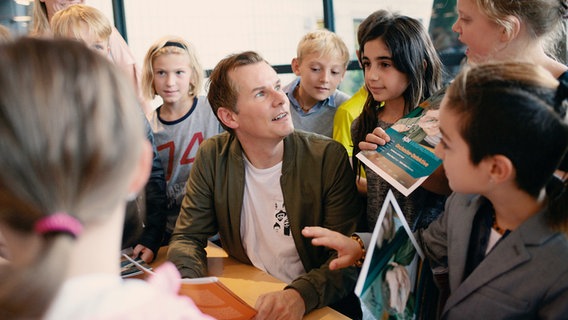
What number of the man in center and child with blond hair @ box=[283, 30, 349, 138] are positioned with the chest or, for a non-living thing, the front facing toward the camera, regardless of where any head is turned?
2

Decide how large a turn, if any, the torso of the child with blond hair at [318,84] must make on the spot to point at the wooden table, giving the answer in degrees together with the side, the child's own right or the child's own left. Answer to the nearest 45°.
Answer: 0° — they already face it

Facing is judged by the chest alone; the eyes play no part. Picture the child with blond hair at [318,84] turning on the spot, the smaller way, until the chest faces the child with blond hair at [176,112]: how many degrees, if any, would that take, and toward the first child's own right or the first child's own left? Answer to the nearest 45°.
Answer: approximately 45° to the first child's own right

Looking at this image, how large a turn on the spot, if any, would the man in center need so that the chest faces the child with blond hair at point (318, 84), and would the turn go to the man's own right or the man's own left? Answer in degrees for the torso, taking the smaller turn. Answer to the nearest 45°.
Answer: approximately 180°

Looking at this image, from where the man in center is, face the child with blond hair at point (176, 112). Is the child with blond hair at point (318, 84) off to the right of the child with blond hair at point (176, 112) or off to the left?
right

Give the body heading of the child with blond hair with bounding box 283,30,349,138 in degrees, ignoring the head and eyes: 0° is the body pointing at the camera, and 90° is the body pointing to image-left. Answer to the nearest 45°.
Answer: approximately 0°

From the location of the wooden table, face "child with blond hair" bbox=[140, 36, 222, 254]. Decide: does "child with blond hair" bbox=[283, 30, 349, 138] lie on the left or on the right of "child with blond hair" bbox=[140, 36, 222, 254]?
right

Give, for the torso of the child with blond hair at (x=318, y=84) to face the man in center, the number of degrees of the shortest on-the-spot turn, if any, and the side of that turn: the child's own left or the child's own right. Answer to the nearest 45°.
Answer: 0° — they already face them

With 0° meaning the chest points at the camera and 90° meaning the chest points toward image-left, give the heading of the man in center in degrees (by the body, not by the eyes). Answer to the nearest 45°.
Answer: approximately 0°
